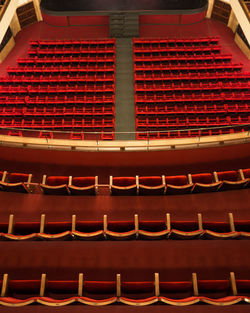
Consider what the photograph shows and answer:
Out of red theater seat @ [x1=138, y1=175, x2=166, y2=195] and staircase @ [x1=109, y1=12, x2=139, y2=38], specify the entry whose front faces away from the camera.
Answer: the red theater seat

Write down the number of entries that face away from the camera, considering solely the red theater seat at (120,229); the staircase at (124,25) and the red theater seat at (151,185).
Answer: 2

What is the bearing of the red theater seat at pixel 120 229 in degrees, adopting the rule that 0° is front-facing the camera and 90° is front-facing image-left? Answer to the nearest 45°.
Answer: approximately 180°

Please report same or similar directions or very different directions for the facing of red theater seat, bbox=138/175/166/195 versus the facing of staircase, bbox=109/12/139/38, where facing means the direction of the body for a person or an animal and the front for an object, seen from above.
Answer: very different directions

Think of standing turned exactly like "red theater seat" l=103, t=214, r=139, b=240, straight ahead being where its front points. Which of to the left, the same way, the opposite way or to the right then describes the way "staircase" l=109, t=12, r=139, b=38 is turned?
the opposite way

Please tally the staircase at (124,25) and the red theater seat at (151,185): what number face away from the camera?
1

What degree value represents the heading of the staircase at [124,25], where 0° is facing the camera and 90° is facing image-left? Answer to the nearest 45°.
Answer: approximately 0°

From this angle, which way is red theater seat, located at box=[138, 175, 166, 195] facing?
away from the camera
